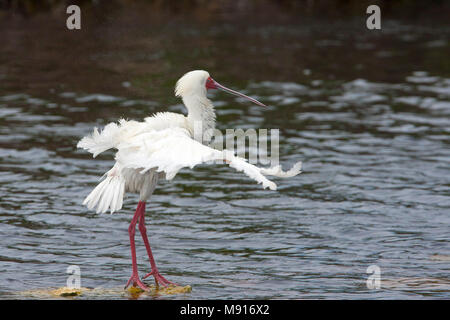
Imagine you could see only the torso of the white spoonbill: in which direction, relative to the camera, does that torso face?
to the viewer's right
